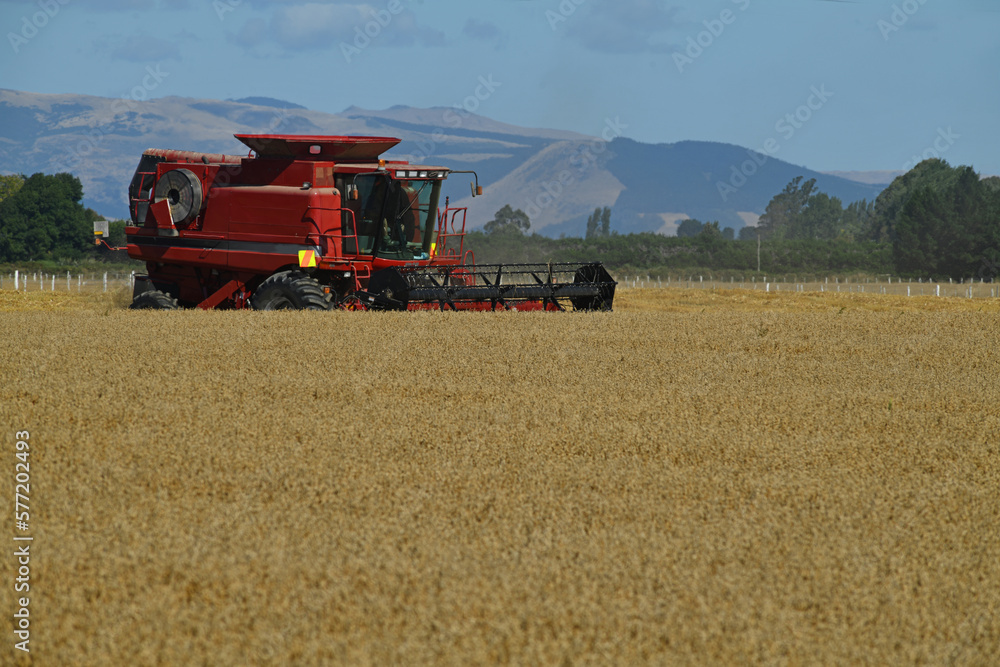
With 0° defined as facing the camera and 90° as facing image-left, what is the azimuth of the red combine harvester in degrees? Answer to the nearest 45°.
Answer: approximately 315°
